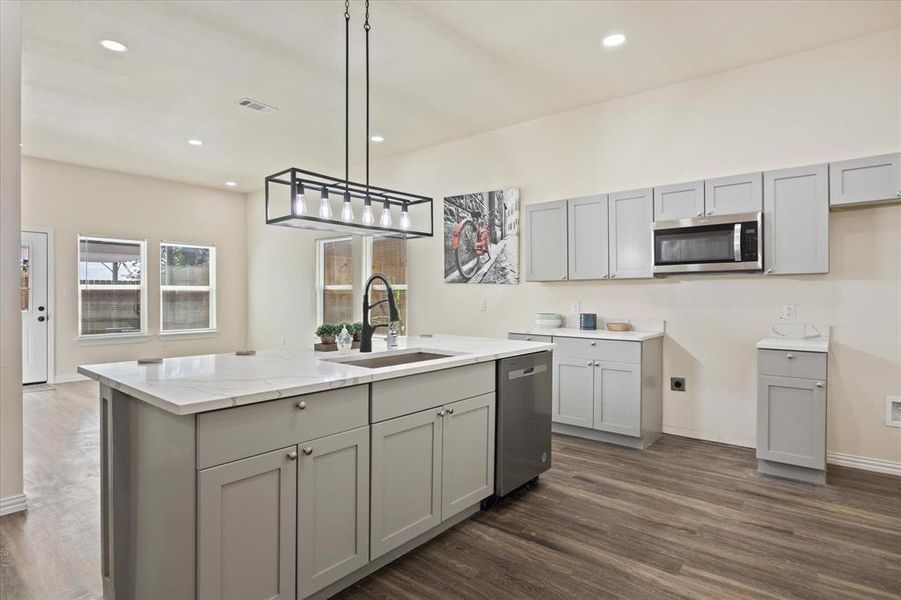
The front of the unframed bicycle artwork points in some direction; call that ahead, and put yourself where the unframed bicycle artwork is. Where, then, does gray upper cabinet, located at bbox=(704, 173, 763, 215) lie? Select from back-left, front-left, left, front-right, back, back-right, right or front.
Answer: left

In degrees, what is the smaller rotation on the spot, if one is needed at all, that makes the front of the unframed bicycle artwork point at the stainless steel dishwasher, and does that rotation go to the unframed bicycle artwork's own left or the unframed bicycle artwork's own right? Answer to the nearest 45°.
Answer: approximately 45° to the unframed bicycle artwork's own left

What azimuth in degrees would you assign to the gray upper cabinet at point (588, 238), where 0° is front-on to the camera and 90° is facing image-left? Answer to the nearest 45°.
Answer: approximately 45°

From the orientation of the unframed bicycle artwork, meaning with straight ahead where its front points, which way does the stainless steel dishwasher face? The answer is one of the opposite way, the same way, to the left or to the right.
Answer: to the left

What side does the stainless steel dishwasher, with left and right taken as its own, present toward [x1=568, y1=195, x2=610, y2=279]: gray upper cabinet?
left

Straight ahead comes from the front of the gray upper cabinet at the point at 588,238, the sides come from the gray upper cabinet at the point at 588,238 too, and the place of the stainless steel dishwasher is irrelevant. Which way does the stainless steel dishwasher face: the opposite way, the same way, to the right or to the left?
to the left

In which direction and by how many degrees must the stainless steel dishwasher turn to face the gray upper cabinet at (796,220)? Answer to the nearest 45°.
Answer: approximately 45° to its left
